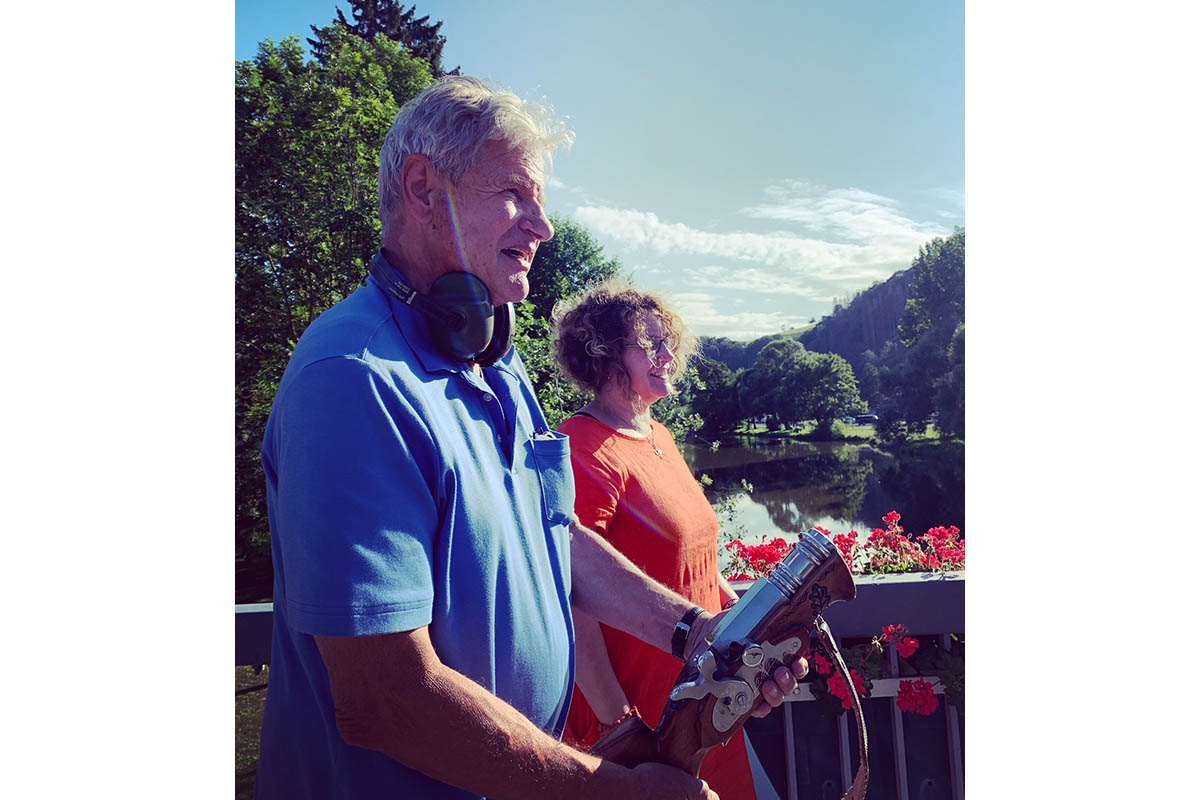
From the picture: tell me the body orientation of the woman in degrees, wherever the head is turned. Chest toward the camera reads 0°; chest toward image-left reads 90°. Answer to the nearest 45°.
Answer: approximately 315°

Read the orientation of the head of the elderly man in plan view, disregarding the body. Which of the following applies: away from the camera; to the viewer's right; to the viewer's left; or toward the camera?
to the viewer's right

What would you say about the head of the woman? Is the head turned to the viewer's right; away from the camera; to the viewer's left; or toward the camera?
to the viewer's right

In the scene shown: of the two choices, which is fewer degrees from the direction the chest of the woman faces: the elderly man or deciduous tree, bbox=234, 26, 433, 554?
the elderly man
